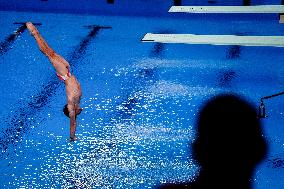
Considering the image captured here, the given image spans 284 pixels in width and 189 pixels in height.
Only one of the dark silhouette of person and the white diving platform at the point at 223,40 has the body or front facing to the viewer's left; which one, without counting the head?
the white diving platform

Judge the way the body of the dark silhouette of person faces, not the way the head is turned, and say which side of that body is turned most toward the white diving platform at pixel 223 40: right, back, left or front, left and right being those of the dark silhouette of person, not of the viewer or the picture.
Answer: front

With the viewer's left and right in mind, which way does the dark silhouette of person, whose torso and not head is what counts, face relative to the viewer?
facing away from the viewer

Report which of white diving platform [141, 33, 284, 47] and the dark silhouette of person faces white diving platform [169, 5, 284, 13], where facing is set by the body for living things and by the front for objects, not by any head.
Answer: the dark silhouette of person

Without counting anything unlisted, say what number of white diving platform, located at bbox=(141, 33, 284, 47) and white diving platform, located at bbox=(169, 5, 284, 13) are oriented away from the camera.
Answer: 0

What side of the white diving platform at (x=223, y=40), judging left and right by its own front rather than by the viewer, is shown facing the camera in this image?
left

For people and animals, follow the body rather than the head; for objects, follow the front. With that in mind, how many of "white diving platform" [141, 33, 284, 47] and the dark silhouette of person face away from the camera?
1

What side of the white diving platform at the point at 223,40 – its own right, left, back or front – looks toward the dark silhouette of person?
left

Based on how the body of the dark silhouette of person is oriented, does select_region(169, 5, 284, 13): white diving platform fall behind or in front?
in front

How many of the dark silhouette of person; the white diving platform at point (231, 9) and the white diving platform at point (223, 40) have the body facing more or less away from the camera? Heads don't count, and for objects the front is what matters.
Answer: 1

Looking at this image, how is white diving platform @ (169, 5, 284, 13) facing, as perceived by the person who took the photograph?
facing to the left of the viewer
